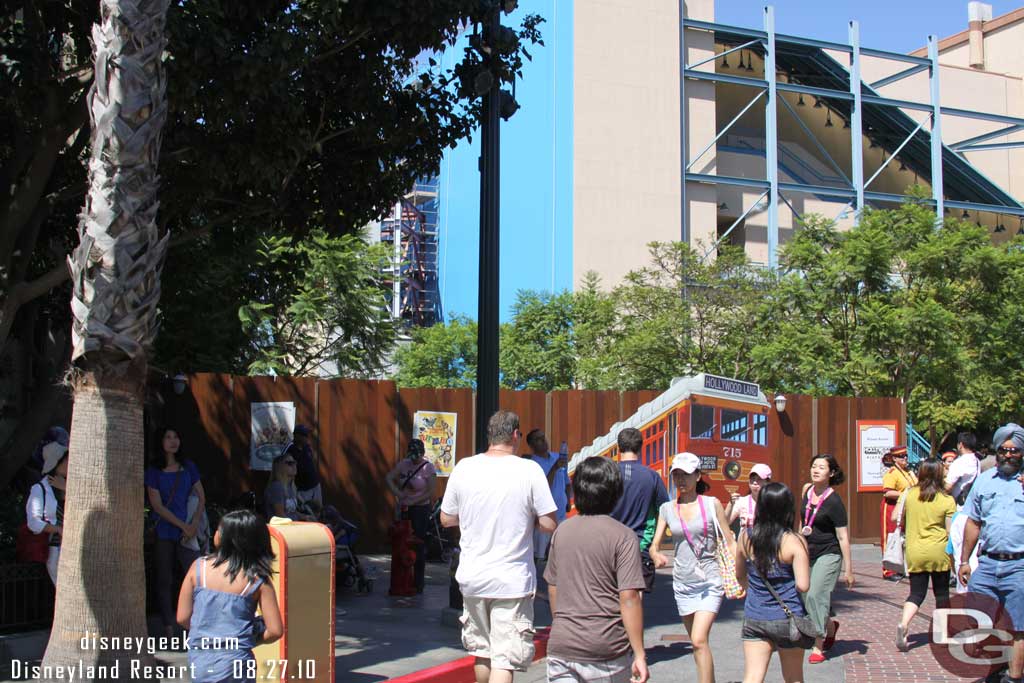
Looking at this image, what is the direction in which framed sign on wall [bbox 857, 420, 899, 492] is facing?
toward the camera

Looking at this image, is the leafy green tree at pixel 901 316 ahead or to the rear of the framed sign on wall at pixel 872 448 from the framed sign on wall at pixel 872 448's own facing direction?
to the rear

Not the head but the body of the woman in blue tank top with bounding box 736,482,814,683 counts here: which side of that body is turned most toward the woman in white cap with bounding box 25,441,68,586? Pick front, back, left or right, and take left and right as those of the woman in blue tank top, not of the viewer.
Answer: left

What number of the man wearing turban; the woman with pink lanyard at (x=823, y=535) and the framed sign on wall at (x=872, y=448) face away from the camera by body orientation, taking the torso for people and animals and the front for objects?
0

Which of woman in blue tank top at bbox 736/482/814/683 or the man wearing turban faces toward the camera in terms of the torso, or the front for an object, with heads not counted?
the man wearing turban

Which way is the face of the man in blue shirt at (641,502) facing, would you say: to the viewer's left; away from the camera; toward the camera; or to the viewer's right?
away from the camera

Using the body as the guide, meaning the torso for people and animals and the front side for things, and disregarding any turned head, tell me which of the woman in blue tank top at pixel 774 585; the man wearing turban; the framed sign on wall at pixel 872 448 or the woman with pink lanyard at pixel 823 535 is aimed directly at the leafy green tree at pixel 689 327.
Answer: the woman in blue tank top

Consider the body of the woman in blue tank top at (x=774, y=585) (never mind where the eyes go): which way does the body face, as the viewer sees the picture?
away from the camera

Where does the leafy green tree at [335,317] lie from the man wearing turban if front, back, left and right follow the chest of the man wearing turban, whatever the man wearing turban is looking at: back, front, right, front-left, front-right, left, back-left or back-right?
back-right

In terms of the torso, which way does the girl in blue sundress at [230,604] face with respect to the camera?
away from the camera

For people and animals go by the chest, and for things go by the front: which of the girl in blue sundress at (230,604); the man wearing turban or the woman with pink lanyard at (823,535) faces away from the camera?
the girl in blue sundress

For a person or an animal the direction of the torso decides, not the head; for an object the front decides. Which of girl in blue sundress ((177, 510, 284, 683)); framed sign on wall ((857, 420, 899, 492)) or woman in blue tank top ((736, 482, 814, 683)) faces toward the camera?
the framed sign on wall

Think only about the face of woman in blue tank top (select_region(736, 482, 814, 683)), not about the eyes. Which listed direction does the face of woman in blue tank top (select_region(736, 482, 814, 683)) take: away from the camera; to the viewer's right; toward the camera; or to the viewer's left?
away from the camera

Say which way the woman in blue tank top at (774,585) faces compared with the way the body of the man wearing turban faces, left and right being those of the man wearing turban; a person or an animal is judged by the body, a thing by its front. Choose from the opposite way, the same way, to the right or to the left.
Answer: the opposite way

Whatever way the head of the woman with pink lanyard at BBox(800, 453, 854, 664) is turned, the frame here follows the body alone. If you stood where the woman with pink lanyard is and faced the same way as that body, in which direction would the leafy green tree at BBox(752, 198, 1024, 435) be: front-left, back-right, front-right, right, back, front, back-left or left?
back-right

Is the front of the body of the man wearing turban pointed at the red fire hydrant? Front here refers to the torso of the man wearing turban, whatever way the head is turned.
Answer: no

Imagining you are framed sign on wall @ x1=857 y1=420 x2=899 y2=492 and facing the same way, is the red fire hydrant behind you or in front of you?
in front

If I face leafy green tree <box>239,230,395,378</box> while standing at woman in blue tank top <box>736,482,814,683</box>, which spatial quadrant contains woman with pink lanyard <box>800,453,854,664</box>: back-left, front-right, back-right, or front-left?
front-right

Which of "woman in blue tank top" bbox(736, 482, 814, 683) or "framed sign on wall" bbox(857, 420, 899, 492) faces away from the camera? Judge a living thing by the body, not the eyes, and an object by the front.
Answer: the woman in blue tank top

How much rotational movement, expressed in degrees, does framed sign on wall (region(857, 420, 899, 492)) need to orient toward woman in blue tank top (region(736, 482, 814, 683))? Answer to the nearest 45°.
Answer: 0° — it already faces them
